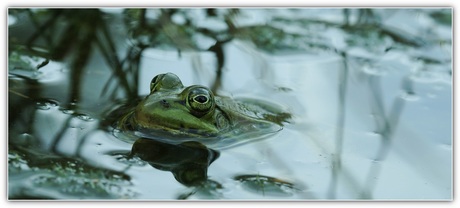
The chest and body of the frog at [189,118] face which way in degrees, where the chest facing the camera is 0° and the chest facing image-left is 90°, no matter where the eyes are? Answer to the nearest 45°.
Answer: approximately 45°
